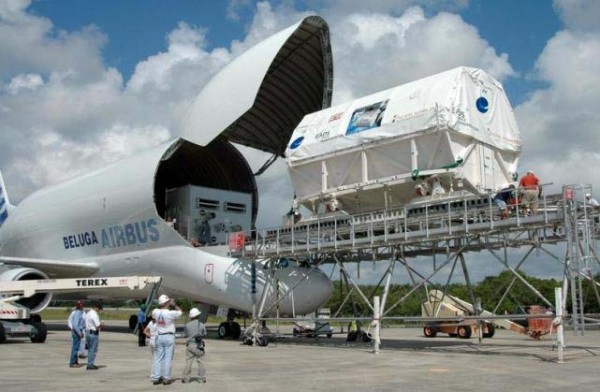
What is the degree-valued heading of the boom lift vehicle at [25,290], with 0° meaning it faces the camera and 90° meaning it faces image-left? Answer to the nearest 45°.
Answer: approximately 270°

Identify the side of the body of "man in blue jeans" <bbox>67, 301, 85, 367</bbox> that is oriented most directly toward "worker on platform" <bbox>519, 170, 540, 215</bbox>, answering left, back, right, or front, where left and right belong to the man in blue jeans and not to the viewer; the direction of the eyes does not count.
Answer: front

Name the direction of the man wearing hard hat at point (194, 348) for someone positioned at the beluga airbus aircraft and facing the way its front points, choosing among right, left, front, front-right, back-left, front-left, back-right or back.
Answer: front-right

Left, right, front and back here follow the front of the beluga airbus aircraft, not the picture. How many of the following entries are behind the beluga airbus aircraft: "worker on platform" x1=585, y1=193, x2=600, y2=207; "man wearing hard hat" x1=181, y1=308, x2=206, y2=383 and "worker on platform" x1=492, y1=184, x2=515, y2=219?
0

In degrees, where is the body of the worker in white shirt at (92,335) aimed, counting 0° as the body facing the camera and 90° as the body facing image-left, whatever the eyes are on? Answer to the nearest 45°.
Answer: approximately 270°

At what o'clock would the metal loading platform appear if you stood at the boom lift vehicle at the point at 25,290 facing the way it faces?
The metal loading platform is roughly at 1 o'clock from the boom lift vehicle.
